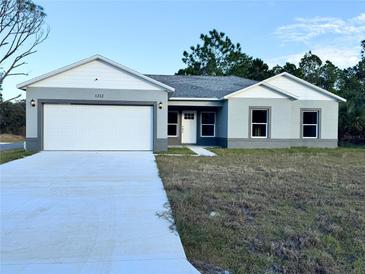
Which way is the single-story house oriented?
toward the camera
